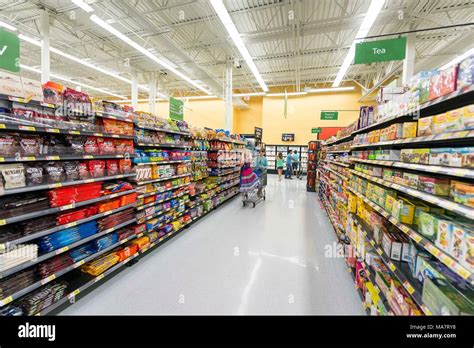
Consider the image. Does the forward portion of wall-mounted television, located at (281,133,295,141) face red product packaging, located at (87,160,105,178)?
yes

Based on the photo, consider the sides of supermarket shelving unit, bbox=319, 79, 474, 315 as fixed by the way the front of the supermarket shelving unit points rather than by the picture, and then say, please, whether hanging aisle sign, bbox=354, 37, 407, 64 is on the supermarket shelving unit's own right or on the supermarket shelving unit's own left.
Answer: on the supermarket shelving unit's own right

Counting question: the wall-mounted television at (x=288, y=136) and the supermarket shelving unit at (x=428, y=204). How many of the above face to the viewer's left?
1

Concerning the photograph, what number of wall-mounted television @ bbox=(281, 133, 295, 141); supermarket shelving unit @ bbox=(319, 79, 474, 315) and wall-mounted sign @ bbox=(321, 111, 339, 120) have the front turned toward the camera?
2

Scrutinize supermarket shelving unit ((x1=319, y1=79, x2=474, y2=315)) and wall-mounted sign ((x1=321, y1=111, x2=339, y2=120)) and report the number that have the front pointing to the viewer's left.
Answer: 1

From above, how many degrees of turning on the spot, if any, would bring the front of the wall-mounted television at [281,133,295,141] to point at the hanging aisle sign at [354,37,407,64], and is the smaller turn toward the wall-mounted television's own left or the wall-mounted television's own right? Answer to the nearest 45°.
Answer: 0° — it already faces it

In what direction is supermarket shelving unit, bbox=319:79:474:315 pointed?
to the viewer's left

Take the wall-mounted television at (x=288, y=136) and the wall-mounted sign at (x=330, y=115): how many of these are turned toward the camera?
2

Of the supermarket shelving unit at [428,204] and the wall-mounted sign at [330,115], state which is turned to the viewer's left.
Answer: the supermarket shelving unit
